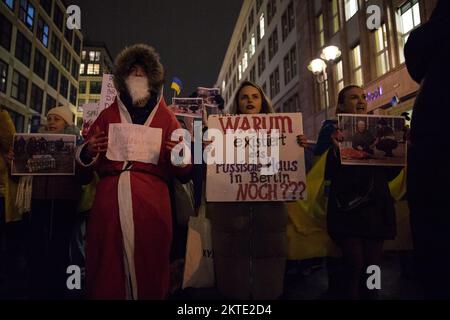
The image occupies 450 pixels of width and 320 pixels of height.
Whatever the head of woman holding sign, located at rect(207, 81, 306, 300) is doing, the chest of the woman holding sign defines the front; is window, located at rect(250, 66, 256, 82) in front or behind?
behind

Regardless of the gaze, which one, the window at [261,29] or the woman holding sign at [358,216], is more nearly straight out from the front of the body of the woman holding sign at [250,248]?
the woman holding sign

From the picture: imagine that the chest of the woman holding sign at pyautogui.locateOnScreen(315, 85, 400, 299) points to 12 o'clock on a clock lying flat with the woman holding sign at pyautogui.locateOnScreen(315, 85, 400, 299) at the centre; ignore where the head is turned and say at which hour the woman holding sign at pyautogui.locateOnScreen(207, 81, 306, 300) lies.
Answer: the woman holding sign at pyautogui.locateOnScreen(207, 81, 306, 300) is roughly at 4 o'clock from the woman holding sign at pyautogui.locateOnScreen(315, 85, 400, 299).

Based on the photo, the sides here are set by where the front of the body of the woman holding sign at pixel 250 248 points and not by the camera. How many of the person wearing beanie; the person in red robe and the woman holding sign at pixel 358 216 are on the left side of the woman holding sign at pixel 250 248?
1

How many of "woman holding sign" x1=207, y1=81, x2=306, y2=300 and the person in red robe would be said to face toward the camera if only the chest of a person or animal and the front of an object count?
2

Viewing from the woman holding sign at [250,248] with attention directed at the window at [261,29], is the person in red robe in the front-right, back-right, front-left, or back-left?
back-left

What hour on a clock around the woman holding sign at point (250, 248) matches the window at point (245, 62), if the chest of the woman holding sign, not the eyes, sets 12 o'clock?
The window is roughly at 6 o'clock from the woman holding sign.

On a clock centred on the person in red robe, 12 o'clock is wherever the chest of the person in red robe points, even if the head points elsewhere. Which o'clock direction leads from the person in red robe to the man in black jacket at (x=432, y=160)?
The man in black jacket is roughly at 10 o'clock from the person in red robe.

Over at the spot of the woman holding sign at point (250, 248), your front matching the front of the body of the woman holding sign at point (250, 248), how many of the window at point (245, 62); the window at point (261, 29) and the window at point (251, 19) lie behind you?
3

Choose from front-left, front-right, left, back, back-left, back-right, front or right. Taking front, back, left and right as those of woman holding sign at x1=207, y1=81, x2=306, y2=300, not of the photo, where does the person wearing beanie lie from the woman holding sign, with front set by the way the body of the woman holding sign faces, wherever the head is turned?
right

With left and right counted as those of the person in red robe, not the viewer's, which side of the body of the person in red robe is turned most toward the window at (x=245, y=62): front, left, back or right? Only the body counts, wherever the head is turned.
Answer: back
